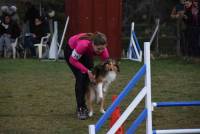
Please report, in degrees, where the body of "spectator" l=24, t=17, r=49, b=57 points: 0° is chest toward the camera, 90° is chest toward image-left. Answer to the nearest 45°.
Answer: approximately 45°

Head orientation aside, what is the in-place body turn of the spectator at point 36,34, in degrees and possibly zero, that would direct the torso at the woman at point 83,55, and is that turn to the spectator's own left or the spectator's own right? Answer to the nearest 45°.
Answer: approximately 45° to the spectator's own left

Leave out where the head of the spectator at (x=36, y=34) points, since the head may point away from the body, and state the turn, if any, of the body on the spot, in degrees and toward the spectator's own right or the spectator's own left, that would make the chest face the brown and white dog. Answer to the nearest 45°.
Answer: approximately 45° to the spectator's own left

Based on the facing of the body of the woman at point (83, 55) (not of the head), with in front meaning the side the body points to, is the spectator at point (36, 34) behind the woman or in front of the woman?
behind

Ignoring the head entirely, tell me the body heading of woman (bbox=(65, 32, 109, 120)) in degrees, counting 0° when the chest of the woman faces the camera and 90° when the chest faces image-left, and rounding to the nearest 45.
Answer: approximately 315°
